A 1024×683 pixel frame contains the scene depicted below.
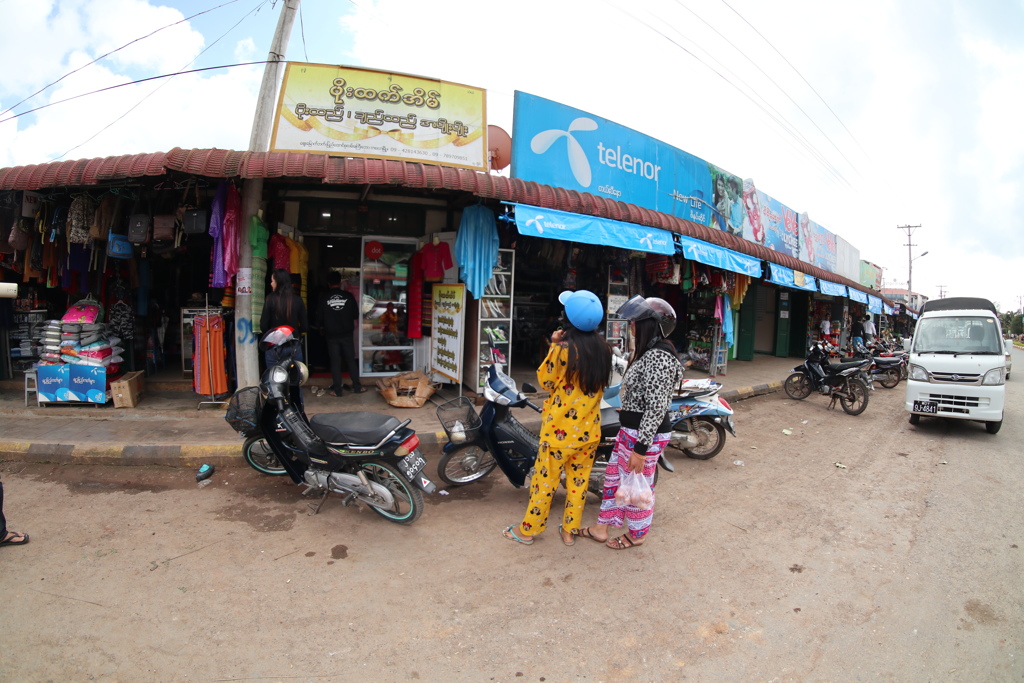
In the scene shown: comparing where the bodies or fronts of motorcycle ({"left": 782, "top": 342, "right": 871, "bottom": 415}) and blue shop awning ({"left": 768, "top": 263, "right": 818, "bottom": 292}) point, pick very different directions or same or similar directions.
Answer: very different directions

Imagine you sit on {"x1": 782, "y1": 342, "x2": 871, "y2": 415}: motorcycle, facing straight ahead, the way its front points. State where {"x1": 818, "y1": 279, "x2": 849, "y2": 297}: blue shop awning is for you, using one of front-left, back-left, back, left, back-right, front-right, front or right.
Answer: front-right

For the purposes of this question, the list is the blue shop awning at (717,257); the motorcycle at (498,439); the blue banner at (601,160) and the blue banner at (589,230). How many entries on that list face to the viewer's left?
1

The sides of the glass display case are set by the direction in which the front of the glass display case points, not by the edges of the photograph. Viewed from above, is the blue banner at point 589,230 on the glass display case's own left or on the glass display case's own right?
on the glass display case's own left

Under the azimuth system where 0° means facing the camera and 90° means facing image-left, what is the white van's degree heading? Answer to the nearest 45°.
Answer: approximately 0°

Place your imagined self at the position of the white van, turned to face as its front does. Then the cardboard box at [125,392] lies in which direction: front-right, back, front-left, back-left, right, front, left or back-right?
front-right

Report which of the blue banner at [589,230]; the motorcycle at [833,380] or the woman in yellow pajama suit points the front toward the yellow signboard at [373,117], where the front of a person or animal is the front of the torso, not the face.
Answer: the woman in yellow pajama suit

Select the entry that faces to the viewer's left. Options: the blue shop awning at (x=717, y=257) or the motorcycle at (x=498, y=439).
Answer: the motorcycle

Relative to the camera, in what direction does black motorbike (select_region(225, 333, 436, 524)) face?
facing away from the viewer and to the left of the viewer

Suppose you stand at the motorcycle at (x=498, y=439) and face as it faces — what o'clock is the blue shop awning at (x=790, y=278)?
The blue shop awning is roughly at 4 o'clock from the motorcycle.

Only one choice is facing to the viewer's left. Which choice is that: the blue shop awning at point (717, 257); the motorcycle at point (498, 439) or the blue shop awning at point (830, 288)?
the motorcycle

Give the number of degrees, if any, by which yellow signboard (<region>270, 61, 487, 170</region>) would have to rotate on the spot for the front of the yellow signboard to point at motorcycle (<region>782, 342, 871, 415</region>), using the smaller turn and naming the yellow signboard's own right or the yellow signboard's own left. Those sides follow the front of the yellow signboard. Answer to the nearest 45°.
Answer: approximately 90° to the yellow signboard's own left

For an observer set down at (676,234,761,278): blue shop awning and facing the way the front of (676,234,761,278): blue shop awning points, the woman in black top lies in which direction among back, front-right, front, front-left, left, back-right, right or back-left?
right

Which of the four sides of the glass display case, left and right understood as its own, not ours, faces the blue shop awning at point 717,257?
left
